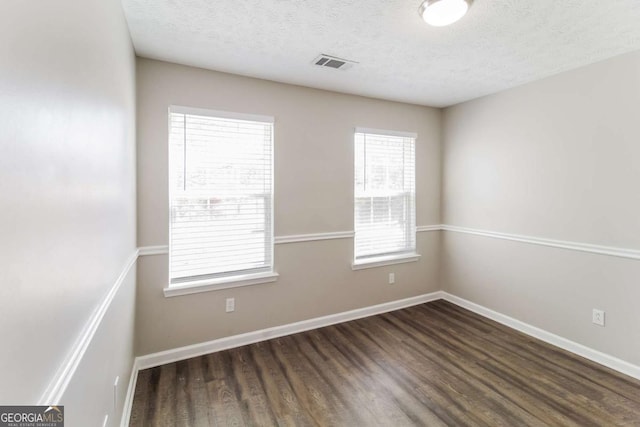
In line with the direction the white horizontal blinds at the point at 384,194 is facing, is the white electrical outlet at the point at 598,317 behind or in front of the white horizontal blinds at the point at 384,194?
in front

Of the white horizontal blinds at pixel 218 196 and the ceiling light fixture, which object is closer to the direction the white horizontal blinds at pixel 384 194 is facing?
the ceiling light fixture

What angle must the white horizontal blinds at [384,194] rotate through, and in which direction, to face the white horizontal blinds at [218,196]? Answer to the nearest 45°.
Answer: approximately 90° to its right

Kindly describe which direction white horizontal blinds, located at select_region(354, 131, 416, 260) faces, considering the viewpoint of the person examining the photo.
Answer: facing the viewer and to the right of the viewer

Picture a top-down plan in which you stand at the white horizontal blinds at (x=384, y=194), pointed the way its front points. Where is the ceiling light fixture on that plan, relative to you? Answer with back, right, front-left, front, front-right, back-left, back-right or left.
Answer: front-right

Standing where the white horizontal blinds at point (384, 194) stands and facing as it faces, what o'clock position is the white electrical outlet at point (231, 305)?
The white electrical outlet is roughly at 3 o'clock from the white horizontal blinds.

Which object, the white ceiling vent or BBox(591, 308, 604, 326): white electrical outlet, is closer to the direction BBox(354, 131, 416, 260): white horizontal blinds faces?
the white electrical outlet
